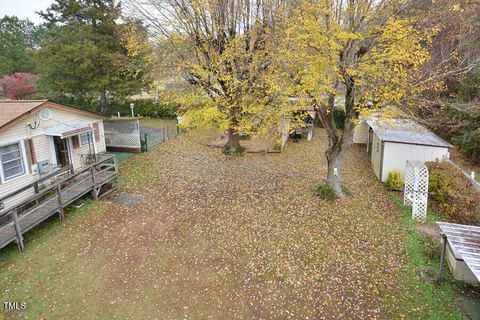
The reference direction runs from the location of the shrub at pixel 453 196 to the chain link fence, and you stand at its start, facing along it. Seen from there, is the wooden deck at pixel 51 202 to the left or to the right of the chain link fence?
left

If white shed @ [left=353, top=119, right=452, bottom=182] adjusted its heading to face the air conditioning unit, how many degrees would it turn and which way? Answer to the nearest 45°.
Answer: approximately 45° to its left

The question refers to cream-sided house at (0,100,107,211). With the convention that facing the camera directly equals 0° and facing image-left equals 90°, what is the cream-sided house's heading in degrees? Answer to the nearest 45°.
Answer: approximately 315°

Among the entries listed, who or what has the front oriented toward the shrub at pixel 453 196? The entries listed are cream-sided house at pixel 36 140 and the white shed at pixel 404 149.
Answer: the cream-sided house

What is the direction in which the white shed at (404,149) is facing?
to the viewer's left

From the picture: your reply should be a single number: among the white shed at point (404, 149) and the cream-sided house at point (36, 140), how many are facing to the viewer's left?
1

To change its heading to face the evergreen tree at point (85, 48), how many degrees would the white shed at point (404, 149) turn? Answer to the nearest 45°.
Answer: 0° — it already faces it

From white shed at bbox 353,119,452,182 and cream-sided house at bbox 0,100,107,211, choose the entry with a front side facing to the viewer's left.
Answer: the white shed

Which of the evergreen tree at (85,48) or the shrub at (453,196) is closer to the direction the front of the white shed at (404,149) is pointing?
the evergreen tree

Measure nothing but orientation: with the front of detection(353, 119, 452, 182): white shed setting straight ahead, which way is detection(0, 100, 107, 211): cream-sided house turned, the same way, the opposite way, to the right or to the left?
the opposite way

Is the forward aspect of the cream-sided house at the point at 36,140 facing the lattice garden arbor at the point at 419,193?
yes

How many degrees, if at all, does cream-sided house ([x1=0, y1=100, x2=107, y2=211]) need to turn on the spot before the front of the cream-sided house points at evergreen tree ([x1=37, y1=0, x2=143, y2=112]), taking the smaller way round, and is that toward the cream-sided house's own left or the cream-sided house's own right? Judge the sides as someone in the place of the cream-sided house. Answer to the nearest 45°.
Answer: approximately 135° to the cream-sided house's own left

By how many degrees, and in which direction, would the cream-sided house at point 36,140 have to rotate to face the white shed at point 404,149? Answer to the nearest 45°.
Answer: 0° — it already faces it

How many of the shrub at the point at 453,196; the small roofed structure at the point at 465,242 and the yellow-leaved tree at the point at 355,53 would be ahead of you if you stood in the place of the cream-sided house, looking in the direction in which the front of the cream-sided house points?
3

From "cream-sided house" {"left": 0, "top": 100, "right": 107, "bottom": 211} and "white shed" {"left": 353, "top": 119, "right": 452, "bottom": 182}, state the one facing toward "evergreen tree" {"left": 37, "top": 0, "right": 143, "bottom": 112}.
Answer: the white shed
